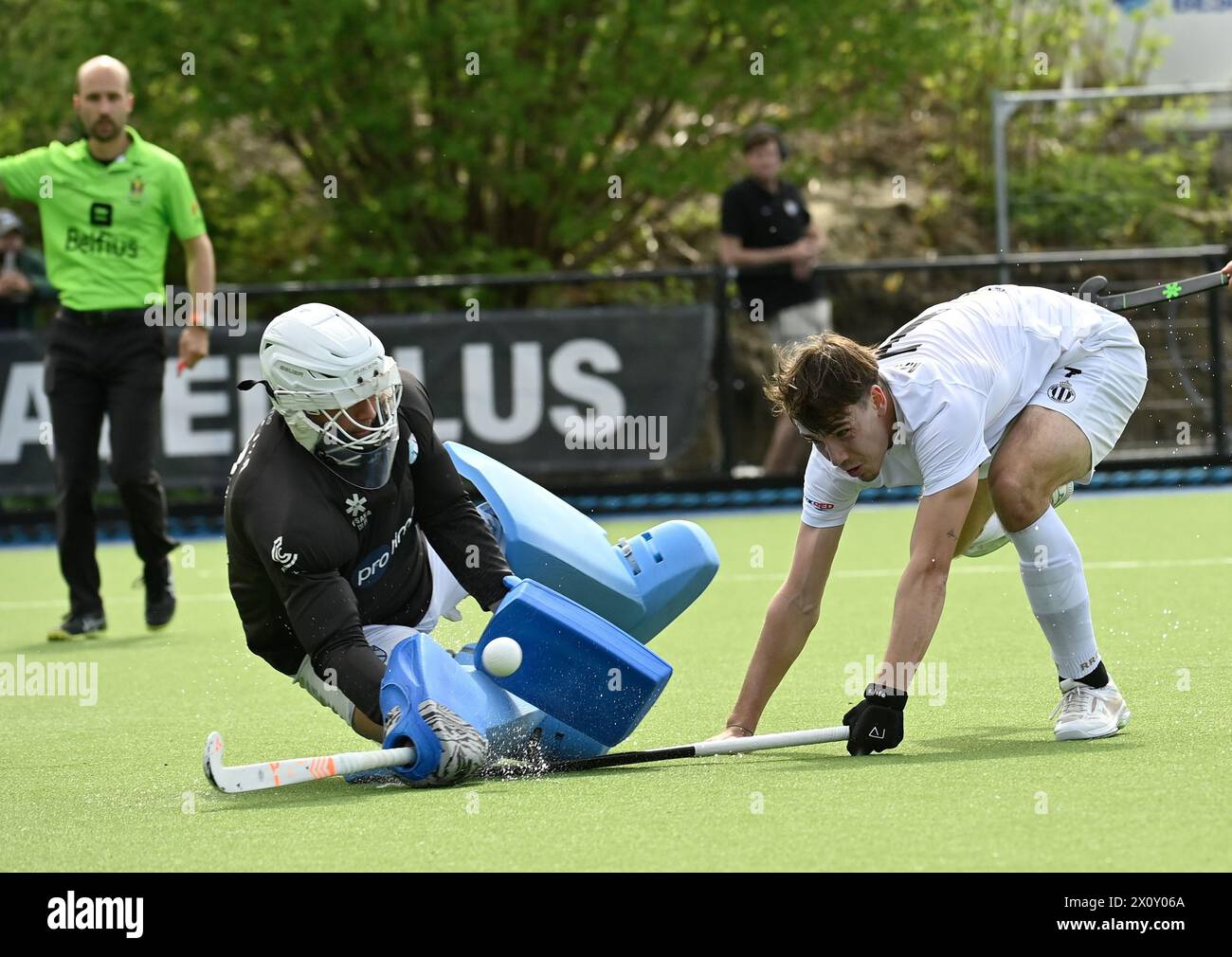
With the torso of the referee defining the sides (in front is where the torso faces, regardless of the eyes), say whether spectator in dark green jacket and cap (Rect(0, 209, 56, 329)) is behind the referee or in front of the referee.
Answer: behind

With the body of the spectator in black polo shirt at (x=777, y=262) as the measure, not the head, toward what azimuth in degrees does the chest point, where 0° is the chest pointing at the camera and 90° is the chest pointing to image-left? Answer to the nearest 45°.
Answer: approximately 315°

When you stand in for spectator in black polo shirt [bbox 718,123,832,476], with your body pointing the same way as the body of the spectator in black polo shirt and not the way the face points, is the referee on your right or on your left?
on your right

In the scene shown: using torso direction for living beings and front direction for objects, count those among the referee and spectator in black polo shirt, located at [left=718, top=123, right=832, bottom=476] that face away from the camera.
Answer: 0

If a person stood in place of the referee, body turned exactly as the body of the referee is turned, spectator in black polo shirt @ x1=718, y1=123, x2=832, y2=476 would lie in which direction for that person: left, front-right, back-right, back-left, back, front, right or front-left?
back-left

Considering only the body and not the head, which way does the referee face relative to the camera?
toward the camera

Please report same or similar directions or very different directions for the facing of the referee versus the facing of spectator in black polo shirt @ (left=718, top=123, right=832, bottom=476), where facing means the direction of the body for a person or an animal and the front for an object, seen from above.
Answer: same or similar directions

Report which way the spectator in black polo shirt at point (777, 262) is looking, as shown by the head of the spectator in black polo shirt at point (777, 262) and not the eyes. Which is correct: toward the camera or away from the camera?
toward the camera

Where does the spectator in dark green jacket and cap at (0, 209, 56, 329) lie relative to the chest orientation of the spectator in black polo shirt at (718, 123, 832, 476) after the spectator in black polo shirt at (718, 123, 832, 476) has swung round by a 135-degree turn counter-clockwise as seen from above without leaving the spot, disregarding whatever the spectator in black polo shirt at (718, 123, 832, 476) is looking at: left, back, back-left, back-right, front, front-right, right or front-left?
left

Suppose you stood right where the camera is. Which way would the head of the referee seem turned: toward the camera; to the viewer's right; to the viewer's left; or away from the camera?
toward the camera
